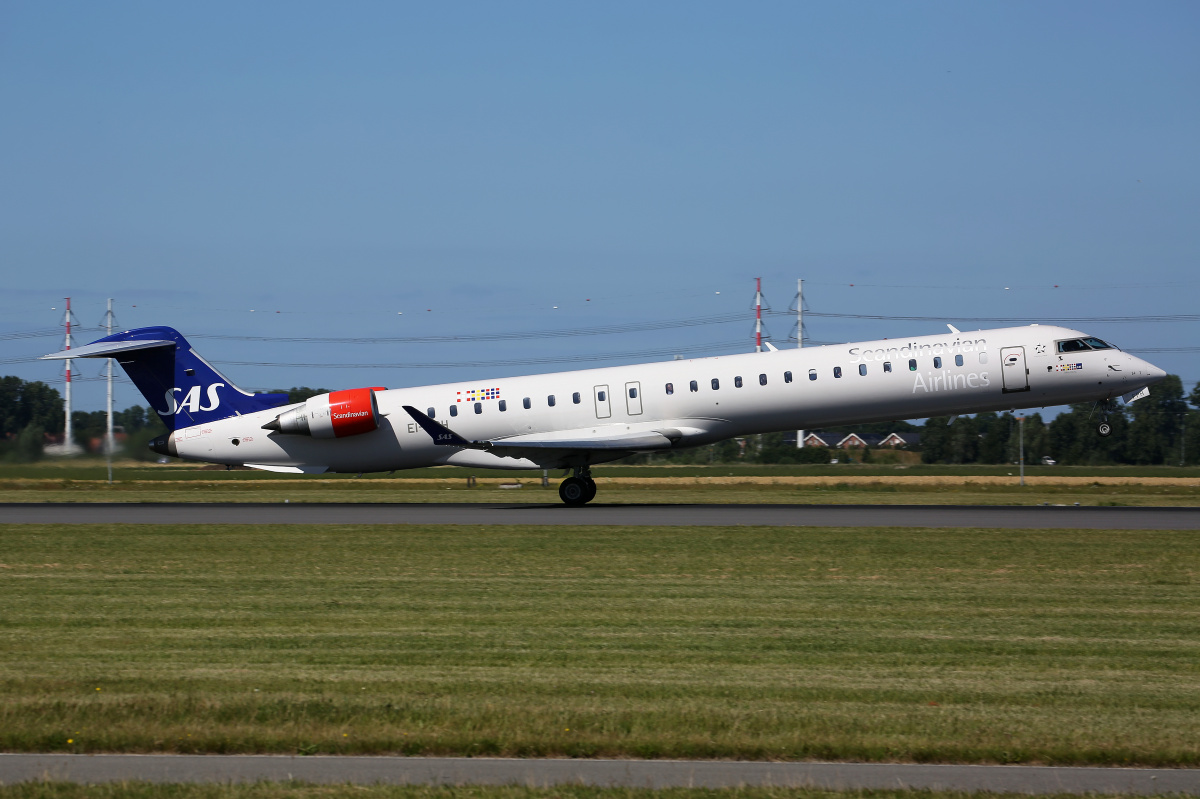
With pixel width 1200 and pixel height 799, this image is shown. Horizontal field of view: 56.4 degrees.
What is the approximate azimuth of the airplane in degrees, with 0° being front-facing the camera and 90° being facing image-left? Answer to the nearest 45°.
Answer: approximately 270°
